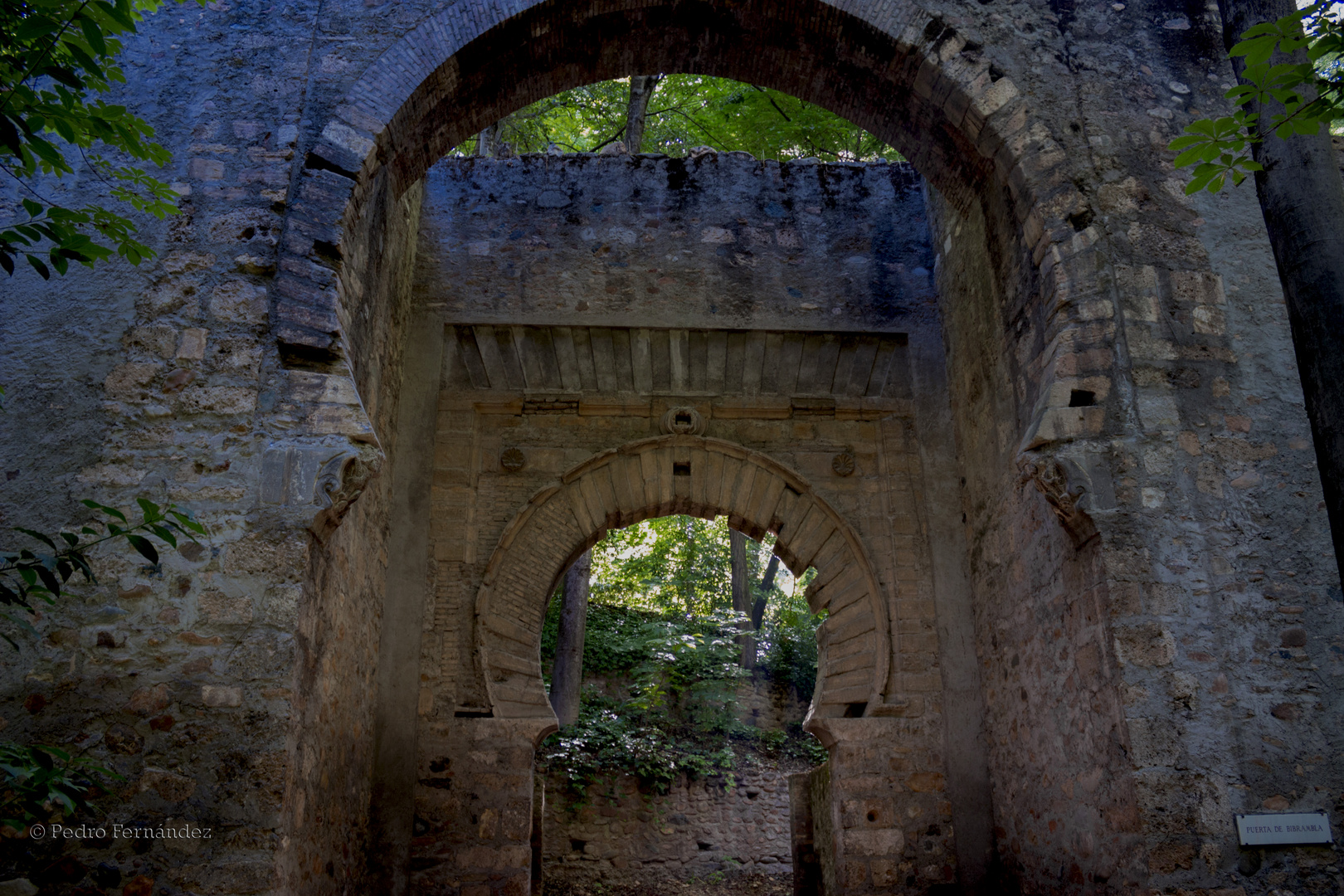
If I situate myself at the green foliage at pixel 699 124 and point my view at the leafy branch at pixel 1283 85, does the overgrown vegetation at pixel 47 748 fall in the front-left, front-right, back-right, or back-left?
front-right

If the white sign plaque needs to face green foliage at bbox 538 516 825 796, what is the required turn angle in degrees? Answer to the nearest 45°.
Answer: approximately 135° to its right

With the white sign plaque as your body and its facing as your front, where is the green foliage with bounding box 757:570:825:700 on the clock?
The green foliage is roughly at 5 o'clock from the white sign plaque.

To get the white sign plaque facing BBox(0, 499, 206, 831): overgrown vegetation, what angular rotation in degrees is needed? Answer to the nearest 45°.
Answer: approximately 45° to its right

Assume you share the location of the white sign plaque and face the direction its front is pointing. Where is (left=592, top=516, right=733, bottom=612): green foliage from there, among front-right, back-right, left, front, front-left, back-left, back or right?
back-right

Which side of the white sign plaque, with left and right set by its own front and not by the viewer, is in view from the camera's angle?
front
